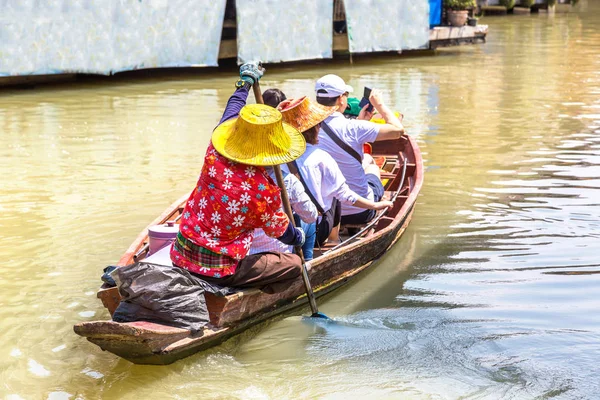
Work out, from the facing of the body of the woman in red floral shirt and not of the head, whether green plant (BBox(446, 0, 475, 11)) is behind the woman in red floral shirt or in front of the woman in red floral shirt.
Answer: in front

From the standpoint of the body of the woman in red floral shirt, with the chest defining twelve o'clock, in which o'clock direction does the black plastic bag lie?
The black plastic bag is roughly at 7 o'clock from the woman in red floral shirt.

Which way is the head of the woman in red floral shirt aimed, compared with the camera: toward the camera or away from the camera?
away from the camera

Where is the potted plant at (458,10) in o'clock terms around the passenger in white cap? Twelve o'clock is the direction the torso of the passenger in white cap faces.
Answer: The potted plant is roughly at 11 o'clock from the passenger in white cap.

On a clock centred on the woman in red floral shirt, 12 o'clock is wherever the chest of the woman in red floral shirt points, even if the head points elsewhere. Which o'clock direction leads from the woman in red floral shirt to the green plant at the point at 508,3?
The green plant is roughly at 11 o'clock from the woman in red floral shirt.

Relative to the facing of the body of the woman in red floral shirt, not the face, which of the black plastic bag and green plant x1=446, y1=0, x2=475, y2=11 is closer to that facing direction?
the green plant

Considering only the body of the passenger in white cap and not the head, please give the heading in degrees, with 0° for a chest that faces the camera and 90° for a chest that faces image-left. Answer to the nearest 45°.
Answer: approximately 225°

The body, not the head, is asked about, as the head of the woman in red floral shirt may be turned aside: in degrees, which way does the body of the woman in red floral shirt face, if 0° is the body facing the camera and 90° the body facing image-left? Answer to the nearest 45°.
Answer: approximately 225°

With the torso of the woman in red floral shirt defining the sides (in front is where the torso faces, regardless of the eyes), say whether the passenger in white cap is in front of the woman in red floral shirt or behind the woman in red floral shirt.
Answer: in front

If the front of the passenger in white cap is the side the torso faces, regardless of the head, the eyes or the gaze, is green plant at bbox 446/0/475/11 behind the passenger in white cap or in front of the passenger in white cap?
in front

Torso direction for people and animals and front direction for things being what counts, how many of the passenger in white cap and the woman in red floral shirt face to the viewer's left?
0

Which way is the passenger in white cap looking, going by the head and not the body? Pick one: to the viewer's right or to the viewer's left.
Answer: to the viewer's right

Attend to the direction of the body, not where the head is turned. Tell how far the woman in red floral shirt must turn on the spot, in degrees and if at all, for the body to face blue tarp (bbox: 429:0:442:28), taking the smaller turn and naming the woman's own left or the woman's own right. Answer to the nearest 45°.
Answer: approximately 45° to the woman's own left
